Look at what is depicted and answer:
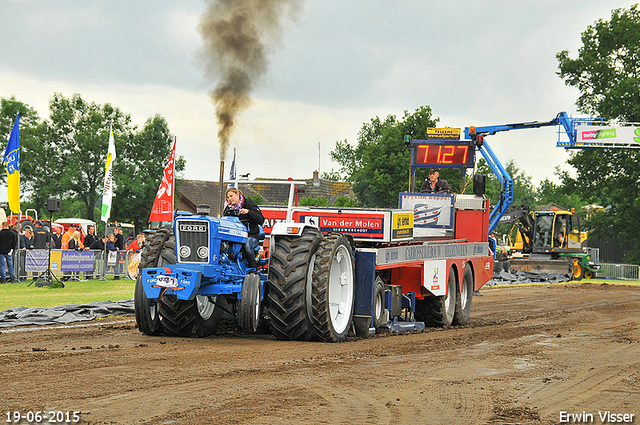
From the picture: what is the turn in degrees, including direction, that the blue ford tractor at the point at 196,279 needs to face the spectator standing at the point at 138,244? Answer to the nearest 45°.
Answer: approximately 135° to its right

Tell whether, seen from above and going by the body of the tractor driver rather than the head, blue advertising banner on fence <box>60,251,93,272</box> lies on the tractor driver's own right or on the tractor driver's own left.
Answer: on the tractor driver's own right

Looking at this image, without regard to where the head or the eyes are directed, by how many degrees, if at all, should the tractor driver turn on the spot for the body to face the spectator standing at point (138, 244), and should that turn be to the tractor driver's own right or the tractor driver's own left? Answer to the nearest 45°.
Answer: approximately 135° to the tractor driver's own right

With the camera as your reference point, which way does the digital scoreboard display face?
facing the viewer

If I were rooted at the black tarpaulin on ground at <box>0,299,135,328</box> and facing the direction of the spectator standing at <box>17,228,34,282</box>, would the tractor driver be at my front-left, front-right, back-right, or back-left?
back-right

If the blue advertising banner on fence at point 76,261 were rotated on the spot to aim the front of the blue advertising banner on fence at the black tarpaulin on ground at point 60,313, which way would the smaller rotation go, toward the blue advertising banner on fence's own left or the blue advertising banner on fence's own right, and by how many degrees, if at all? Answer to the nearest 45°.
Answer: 0° — it already faces it

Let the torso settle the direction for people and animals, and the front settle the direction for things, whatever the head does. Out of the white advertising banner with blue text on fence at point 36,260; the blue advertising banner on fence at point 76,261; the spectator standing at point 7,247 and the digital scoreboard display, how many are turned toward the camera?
3
